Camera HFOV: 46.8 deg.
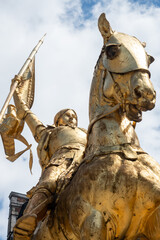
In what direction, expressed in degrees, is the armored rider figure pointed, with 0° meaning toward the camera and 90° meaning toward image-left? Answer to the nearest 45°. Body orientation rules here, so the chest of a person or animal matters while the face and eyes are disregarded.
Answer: approximately 315°

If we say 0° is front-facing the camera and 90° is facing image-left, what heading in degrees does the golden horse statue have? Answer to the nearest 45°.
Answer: approximately 315°

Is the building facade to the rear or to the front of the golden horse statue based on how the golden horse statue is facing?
to the rear

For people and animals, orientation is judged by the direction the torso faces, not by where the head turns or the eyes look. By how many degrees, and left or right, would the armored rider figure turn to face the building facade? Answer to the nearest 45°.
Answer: approximately 135° to its left
